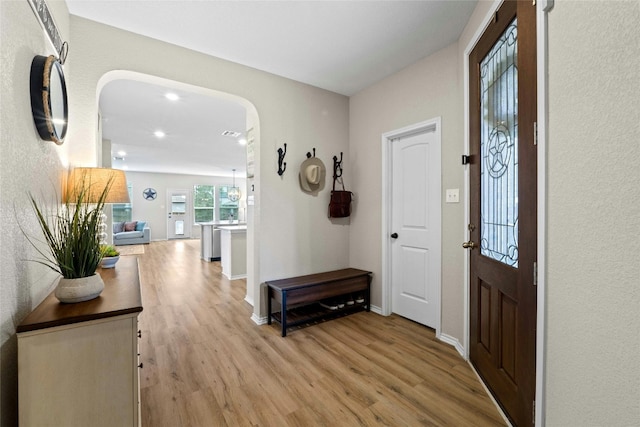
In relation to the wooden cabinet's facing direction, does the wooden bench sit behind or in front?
in front

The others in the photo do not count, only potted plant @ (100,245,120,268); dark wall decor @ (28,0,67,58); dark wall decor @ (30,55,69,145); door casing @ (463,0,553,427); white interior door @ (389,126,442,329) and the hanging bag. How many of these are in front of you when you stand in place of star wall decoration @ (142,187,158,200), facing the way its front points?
6

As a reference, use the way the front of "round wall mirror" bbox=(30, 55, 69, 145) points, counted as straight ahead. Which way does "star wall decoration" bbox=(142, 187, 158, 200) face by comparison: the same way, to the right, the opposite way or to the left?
to the right

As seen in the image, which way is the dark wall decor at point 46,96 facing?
to the viewer's right

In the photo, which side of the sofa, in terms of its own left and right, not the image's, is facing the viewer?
front

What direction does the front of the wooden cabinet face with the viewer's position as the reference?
facing to the right of the viewer

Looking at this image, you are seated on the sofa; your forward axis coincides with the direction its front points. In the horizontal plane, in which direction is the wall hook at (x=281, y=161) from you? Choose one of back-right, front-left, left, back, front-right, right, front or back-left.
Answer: front

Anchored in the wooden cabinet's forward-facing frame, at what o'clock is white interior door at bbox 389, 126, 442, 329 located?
The white interior door is roughly at 12 o'clock from the wooden cabinet.
